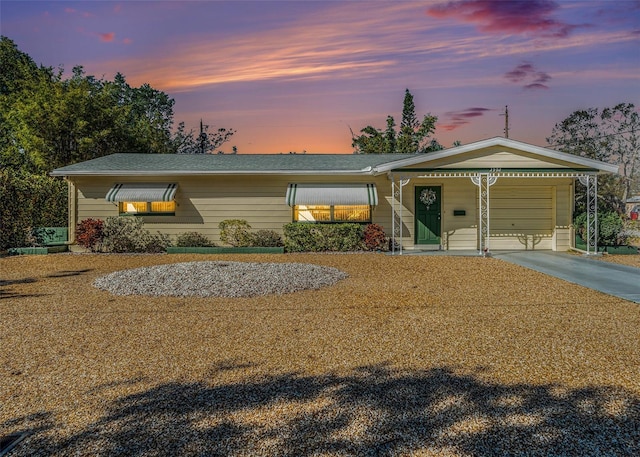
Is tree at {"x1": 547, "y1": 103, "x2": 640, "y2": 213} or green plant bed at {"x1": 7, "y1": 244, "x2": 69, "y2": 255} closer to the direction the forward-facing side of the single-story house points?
the green plant bed

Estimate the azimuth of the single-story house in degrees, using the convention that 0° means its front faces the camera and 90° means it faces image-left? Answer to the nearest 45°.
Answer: approximately 0°

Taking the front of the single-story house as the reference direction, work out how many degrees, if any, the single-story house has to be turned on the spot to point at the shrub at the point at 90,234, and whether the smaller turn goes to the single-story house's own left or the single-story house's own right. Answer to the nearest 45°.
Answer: approximately 90° to the single-story house's own right

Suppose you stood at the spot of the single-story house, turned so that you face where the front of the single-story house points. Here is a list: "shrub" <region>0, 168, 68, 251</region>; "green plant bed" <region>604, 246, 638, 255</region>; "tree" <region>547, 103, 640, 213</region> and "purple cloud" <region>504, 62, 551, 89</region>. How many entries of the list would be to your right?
1

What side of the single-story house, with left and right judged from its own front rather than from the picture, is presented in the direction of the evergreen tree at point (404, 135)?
back

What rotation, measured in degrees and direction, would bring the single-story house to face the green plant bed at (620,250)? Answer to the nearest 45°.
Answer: approximately 90° to its left

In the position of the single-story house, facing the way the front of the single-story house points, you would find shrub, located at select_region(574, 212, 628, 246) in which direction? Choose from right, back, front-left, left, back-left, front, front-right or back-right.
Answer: left

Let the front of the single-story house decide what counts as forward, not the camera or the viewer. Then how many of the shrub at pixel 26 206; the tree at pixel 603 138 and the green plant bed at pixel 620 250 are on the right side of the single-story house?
1

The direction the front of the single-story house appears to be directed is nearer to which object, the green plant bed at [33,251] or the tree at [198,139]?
the green plant bed

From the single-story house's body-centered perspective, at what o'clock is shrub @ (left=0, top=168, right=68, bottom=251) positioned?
The shrub is roughly at 3 o'clock from the single-story house.

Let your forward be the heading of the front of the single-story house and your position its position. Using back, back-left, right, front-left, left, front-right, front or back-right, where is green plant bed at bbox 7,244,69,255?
right
